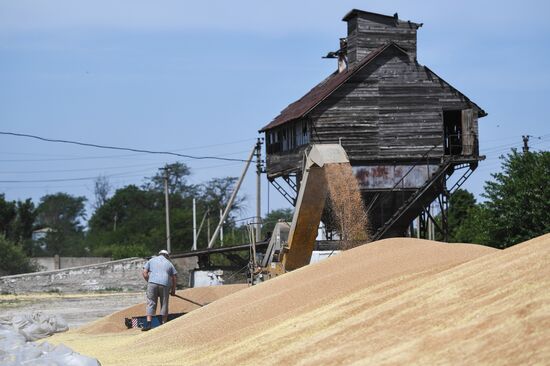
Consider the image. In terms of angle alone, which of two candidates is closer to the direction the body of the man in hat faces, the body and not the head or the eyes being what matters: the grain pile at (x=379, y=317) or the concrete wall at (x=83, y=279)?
the concrete wall

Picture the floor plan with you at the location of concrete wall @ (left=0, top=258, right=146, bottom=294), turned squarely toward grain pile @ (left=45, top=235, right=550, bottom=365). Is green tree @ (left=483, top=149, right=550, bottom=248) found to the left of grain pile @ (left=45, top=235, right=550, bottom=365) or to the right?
left

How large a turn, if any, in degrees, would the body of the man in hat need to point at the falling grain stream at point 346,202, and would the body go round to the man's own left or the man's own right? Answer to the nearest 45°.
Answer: approximately 45° to the man's own right

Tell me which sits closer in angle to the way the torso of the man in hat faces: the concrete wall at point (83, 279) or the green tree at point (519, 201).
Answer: the concrete wall

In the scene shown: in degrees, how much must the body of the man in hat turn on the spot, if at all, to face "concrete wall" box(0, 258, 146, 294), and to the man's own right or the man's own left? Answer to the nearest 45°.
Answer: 0° — they already face it

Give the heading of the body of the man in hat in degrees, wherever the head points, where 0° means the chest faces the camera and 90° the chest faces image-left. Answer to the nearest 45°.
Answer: approximately 180°
